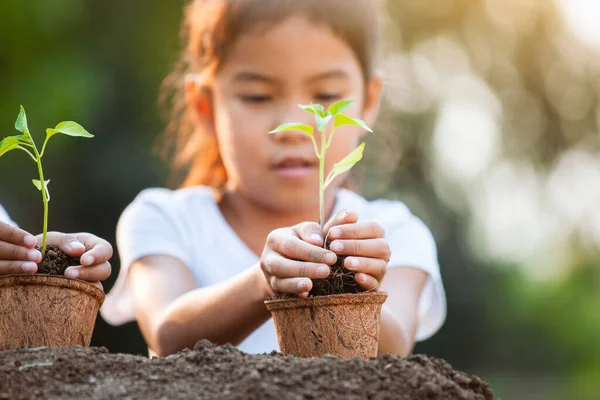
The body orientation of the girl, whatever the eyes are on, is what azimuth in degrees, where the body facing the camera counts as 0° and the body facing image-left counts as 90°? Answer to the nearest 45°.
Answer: approximately 0°

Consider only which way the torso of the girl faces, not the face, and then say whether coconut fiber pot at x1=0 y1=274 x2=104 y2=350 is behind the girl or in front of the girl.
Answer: in front

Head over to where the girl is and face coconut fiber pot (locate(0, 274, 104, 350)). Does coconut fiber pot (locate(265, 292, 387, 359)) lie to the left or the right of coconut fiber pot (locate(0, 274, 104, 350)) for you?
left

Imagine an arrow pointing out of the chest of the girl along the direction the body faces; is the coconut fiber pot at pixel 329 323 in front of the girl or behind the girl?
in front
